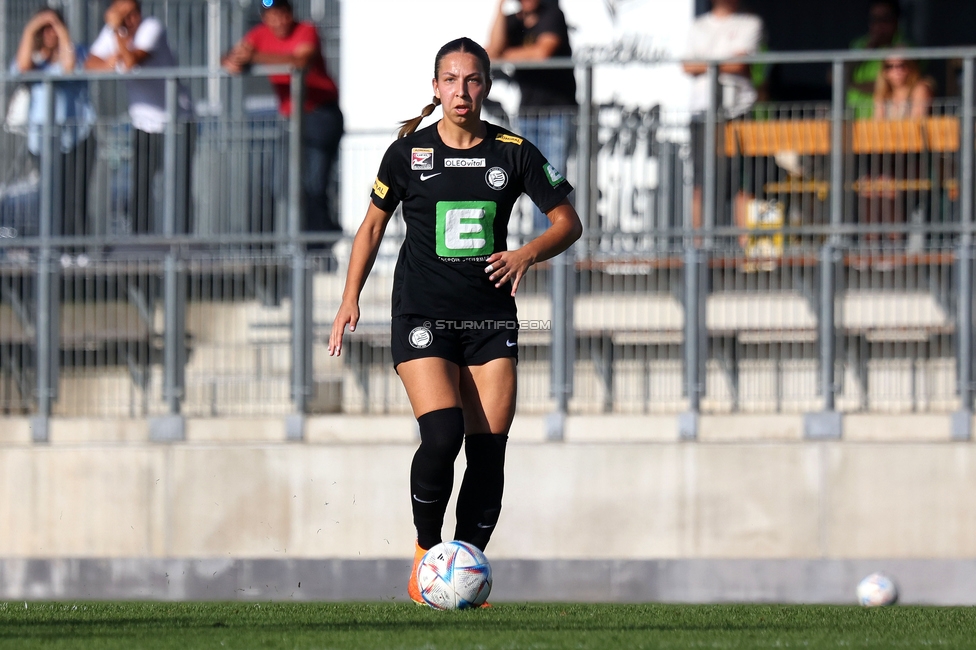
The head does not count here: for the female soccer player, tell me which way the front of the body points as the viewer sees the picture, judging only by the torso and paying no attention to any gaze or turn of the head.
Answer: toward the camera

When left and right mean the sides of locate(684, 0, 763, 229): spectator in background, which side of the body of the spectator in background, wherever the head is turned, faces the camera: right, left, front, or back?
front

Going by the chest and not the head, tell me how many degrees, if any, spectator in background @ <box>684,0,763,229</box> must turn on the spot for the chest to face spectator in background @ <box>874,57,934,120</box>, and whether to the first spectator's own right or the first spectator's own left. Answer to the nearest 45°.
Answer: approximately 90° to the first spectator's own left

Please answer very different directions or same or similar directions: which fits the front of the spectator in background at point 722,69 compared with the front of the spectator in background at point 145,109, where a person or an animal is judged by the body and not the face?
same or similar directions

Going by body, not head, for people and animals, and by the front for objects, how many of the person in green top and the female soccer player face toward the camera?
2

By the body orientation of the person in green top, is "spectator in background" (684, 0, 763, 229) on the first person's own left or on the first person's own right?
on the first person's own right

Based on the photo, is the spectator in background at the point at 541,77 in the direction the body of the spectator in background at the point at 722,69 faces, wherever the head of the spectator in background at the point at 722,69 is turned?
no

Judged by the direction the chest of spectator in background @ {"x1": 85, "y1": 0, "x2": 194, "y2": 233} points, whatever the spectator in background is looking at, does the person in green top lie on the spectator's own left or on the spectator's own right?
on the spectator's own left

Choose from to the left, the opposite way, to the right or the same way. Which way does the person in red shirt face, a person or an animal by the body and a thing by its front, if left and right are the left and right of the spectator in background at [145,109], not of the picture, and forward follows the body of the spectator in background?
the same way

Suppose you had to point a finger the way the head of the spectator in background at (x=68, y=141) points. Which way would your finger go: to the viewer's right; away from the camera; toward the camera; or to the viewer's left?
toward the camera

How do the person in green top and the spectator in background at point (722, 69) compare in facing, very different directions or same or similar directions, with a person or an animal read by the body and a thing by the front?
same or similar directions

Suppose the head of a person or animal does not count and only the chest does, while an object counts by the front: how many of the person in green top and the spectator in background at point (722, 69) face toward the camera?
2

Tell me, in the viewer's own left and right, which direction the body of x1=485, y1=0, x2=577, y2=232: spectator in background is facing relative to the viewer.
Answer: facing the viewer and to the left of the viewer

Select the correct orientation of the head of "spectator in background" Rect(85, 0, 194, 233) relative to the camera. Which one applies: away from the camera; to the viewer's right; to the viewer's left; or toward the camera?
toward the camera

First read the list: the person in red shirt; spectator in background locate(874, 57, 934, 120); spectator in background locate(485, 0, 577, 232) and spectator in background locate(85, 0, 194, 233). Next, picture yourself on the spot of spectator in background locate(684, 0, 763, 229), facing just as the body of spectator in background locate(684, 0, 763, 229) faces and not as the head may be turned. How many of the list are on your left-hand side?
1

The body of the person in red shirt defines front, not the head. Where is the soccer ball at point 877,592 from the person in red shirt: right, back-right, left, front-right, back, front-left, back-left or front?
left

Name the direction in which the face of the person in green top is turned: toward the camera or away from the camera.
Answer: toward the camera

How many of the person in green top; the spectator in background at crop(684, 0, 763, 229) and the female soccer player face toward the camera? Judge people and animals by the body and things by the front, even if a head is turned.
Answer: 3

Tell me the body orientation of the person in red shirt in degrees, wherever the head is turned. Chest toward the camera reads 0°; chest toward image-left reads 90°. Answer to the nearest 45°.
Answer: approximately 45°
